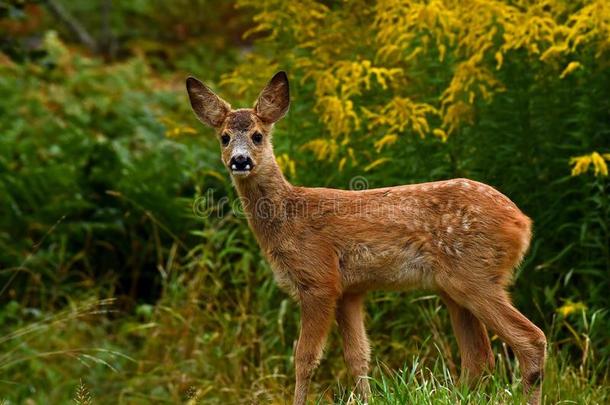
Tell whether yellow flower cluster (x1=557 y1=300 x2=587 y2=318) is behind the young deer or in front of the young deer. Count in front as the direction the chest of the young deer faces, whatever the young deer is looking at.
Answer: behind

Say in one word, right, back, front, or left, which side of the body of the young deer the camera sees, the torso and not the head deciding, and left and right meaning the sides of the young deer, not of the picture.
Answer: left
